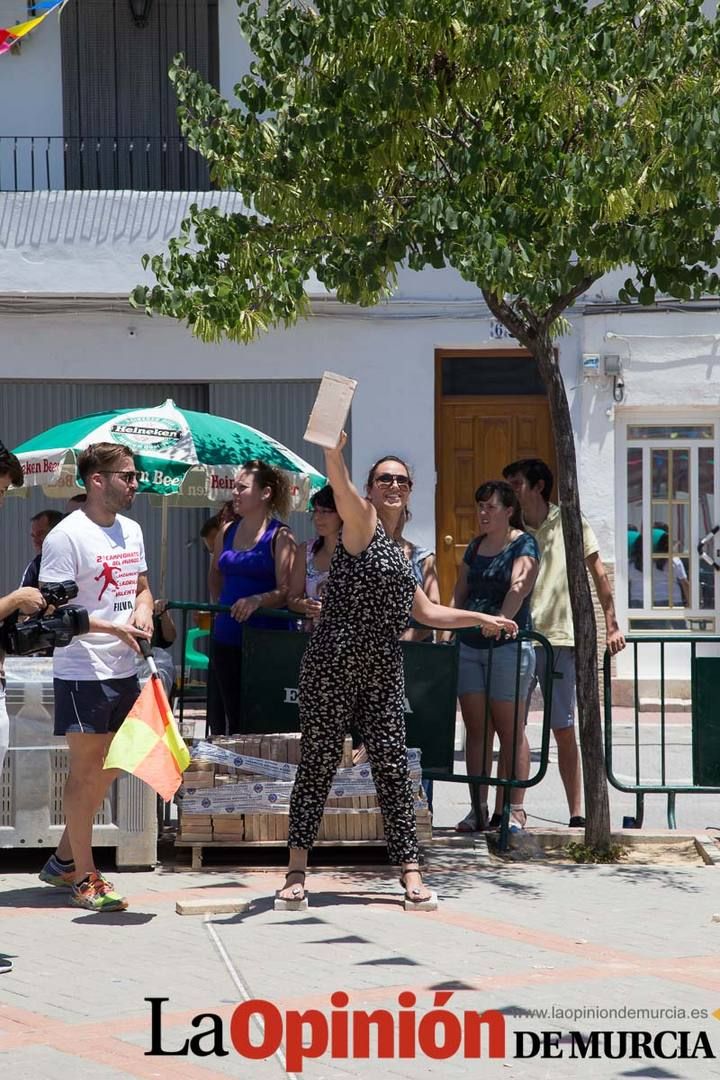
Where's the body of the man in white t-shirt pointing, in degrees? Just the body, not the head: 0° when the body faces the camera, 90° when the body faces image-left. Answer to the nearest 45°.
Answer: approximately 315°

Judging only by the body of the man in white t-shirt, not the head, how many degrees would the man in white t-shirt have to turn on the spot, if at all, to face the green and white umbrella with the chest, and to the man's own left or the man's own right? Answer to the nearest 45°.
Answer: approximately 135° to the man's own left

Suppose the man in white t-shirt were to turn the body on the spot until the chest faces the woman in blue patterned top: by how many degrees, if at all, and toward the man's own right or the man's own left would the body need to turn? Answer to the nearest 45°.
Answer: approximately 90° to the man's own left

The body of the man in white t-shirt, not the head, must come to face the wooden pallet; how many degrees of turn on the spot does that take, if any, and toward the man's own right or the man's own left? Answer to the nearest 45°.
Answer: approximately 90° to the man's own left

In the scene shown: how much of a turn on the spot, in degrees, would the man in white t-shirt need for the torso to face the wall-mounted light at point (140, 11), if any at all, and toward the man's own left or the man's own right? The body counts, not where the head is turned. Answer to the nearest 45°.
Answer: approximately 135° to the man's own left

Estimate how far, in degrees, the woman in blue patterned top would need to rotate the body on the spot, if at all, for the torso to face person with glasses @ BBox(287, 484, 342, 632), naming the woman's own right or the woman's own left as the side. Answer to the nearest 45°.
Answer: approximately 45° to the woman's own right

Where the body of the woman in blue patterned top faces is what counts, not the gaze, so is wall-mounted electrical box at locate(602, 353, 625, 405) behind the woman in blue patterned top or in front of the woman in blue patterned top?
behind

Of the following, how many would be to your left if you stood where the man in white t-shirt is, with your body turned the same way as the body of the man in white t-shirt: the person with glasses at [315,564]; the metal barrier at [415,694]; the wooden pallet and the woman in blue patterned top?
4

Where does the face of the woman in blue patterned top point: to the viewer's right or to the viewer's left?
to the viewer's left

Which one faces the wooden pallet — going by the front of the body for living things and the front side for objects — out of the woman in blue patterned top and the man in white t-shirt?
the woman in blue patterned top

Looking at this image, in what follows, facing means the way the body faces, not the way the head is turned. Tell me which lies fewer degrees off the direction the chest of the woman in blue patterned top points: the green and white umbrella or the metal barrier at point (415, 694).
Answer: the metal barrier

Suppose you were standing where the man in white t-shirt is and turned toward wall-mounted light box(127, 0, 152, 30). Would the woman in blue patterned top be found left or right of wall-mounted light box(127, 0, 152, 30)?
right

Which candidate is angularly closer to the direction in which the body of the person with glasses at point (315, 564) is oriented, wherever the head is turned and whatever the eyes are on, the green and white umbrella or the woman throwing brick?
the woman throwing brick
